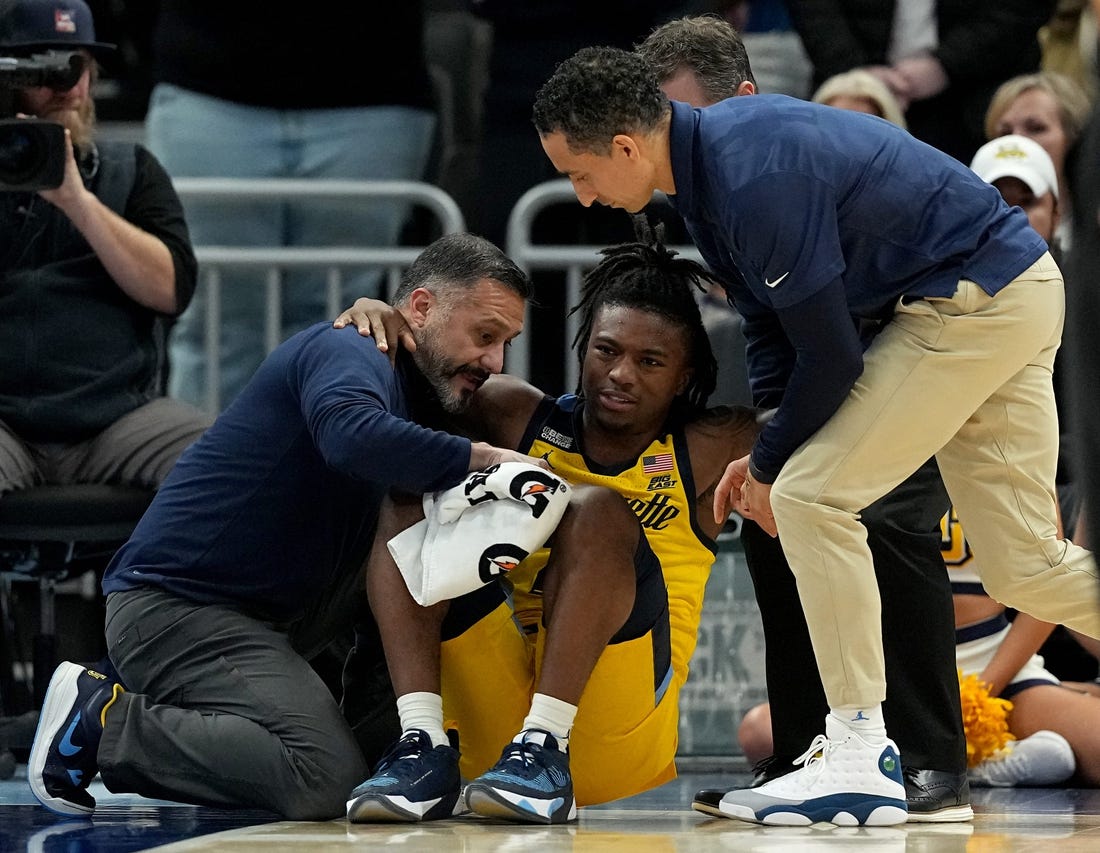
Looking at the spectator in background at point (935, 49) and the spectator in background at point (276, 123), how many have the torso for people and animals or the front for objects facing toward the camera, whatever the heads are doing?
2

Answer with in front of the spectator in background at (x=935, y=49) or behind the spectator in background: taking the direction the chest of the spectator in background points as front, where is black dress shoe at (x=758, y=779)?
in front

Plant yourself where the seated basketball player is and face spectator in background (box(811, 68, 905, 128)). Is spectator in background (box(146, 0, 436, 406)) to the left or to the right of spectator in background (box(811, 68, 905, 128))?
left

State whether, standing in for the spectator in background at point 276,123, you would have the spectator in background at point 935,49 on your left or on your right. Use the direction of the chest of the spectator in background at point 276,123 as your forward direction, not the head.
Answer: on your left

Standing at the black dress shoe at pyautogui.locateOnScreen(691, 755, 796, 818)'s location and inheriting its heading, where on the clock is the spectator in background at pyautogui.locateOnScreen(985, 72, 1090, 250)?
The spectator in background is roughly at 5 o'clock from the black dress shoe.

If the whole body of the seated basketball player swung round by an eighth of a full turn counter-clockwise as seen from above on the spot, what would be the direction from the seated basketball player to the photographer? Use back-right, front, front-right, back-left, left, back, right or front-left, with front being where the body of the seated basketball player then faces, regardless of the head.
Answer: back-right

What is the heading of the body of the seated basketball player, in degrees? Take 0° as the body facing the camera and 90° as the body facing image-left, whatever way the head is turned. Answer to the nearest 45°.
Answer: approximately 45°
